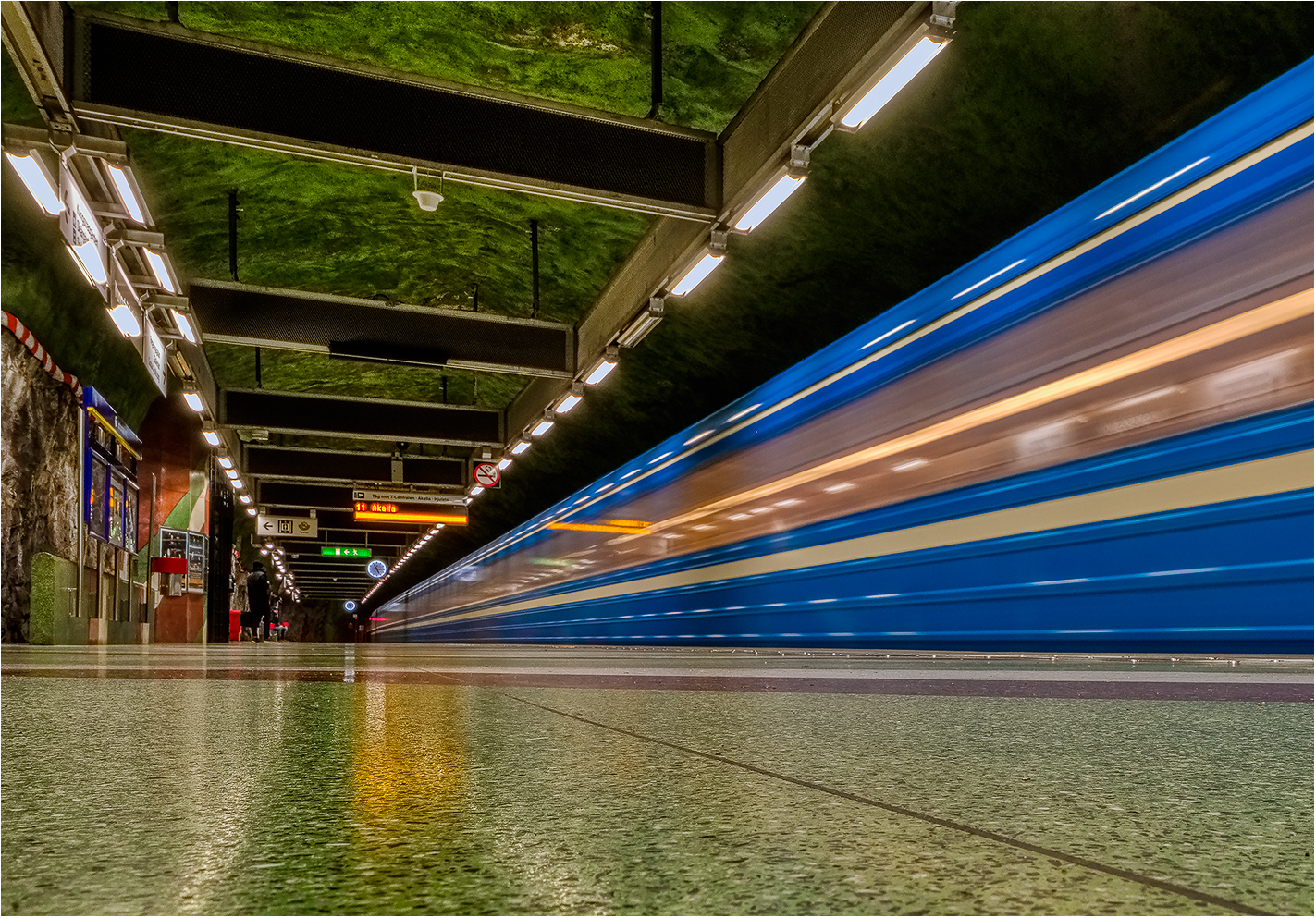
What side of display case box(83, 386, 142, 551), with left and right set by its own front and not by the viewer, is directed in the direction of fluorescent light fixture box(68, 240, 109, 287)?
right

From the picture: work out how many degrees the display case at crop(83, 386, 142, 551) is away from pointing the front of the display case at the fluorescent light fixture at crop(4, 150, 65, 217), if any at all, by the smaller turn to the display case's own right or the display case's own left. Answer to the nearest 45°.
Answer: approximately 90° to the display case's own right

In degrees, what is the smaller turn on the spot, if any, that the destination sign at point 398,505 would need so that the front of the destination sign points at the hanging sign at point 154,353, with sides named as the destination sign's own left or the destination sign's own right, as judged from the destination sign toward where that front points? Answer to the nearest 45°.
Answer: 0° — it already faces it

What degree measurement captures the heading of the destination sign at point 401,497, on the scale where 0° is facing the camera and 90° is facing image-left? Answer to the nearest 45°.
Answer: approximately 0°

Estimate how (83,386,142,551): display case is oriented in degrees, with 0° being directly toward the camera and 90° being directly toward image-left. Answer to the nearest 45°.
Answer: approximately 270°
